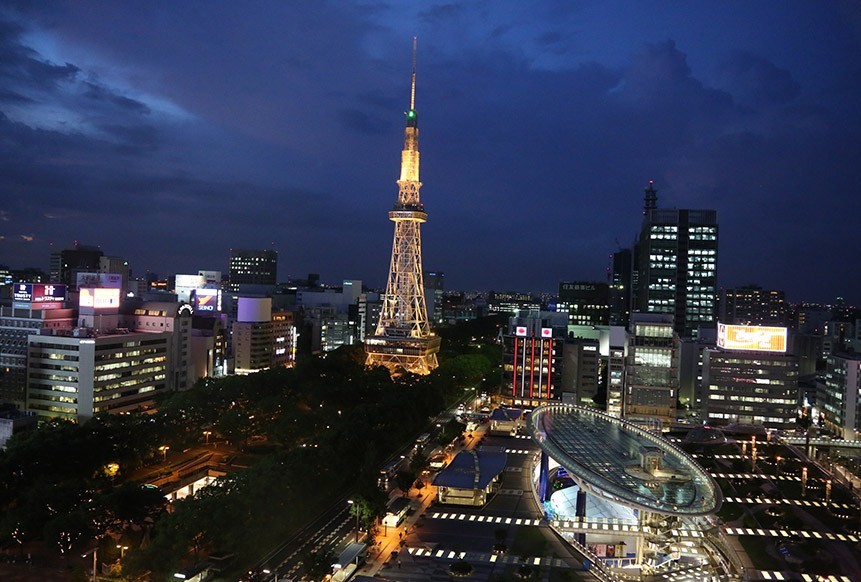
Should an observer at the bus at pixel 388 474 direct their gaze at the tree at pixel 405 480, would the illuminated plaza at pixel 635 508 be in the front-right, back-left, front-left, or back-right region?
front-left

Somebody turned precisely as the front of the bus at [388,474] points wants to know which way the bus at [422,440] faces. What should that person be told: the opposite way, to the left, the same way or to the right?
the same way

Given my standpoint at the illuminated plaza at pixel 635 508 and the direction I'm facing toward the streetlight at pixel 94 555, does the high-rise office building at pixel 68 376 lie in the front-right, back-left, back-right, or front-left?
front-right

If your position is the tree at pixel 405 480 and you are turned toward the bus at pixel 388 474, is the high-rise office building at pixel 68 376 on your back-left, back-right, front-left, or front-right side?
front-left

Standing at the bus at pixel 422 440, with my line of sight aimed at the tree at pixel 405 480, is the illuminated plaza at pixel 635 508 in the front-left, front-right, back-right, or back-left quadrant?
front-left

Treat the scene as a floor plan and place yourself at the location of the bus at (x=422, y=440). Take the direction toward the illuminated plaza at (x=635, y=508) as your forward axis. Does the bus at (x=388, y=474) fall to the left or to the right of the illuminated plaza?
right
